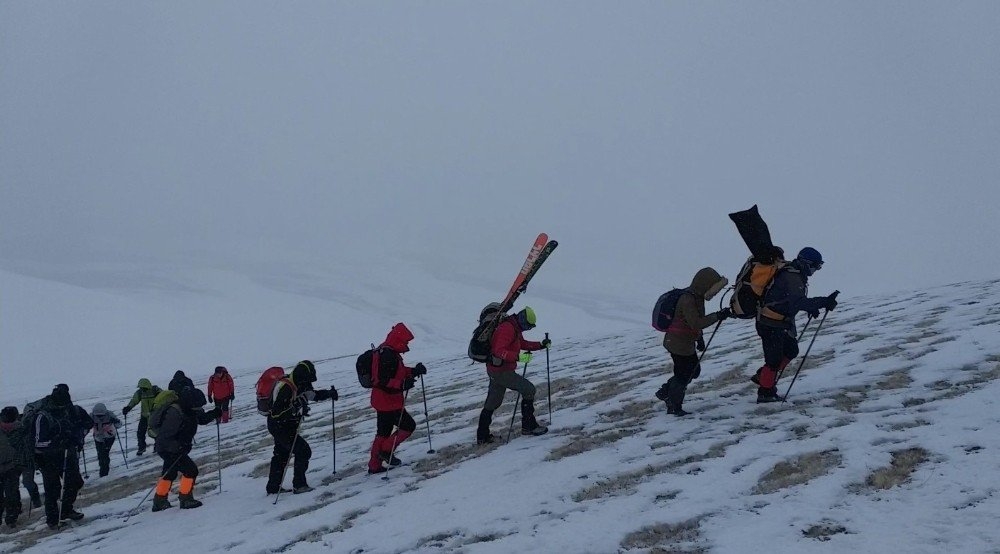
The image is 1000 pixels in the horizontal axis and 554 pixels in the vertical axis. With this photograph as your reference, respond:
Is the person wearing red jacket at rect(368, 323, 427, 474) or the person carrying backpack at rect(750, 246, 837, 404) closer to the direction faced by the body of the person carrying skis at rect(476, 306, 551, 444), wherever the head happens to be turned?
the person carrying backpack

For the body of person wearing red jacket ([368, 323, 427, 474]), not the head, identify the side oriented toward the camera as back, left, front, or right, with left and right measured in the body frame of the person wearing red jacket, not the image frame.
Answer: right

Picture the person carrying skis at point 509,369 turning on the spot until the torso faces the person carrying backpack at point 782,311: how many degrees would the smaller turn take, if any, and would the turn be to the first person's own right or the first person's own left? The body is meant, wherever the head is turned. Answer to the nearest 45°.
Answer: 0° — they already face them

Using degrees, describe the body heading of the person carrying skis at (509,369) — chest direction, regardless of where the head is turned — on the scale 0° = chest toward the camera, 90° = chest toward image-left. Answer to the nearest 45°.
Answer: approximately 270°

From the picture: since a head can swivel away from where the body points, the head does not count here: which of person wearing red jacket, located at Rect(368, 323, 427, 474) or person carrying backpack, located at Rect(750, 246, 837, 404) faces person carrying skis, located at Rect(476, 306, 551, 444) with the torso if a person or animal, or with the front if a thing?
the person wearing red jacket

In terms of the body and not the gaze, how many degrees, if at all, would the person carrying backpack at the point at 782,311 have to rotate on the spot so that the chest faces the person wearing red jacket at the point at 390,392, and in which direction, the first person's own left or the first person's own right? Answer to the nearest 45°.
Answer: approximately 180°

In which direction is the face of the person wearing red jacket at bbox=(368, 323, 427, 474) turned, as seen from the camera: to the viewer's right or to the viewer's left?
to the viewer's right

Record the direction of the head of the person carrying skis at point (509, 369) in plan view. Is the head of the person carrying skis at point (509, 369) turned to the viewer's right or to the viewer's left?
to the viewer's right

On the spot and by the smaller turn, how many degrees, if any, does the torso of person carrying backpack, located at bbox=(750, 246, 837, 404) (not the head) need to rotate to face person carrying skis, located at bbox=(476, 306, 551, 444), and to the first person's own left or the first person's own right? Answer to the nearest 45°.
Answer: approximately 180°

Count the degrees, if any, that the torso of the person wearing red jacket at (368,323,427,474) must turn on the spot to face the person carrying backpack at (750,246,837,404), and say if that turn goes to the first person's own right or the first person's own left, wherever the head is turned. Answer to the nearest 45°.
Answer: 0° — they already face them

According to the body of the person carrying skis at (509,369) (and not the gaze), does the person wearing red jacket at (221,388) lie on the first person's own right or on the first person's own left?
on the first person's own left

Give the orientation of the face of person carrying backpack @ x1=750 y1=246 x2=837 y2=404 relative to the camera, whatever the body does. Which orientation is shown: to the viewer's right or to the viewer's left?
to the viewer's right

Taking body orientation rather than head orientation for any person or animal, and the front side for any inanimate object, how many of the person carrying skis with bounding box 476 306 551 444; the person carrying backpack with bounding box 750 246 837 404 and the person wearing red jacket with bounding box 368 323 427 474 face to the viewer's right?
3

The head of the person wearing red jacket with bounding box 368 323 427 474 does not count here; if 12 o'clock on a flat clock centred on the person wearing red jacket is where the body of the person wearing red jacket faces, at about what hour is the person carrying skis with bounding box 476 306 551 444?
The person carrying skis is roughly at 12 o'clock from the person wearing red jacket.

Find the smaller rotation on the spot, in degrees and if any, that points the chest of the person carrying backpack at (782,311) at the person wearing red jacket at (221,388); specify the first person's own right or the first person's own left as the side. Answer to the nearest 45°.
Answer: approximately 180°
